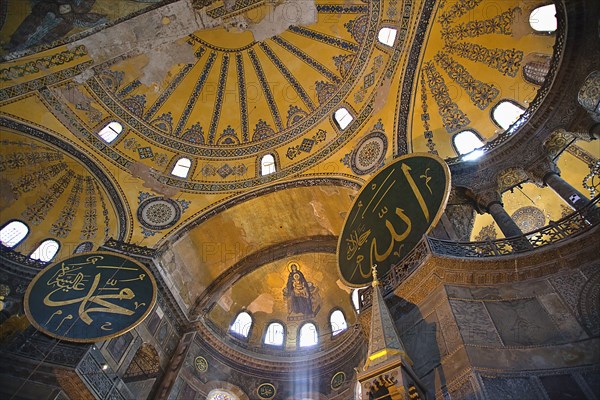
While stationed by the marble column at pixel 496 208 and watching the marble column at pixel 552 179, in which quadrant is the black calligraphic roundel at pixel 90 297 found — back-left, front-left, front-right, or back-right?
back-right

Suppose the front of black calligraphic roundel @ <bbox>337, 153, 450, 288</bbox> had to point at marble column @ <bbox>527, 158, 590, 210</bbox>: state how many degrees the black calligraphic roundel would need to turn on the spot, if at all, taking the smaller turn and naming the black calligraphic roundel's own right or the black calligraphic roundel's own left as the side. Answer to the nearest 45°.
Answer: approximately 135° to the black calligraphic roundel's own left

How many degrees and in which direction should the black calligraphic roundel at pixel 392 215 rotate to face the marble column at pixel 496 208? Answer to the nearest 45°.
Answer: approximately 180°

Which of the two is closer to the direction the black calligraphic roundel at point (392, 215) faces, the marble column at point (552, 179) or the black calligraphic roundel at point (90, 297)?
the black calligraphic roundel

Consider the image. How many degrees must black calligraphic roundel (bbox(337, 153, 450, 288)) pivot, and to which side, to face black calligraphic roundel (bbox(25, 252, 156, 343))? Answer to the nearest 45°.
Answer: approximately 45° to its right

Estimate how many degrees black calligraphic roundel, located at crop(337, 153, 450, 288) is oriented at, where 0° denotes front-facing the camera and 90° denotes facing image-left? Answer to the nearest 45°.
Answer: approximately 45°

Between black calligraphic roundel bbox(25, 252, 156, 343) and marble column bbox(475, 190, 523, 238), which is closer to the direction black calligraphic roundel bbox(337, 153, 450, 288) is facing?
the black calligraphic roundel
